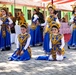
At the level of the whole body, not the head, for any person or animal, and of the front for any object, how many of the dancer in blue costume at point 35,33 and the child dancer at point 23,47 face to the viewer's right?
0

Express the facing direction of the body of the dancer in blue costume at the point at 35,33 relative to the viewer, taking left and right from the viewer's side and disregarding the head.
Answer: facing the viewer and to the left of the viewer

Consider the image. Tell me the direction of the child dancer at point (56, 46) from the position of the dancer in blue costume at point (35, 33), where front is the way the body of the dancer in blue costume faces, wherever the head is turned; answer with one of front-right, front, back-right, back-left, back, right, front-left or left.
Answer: front-left

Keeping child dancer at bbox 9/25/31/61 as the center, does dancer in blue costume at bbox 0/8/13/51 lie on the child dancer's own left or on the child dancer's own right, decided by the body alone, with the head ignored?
on the child dancer's own right

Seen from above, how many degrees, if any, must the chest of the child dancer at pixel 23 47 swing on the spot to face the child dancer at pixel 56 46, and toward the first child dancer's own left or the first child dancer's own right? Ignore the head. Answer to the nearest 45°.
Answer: approximately 135° to the first child dancer's own left
